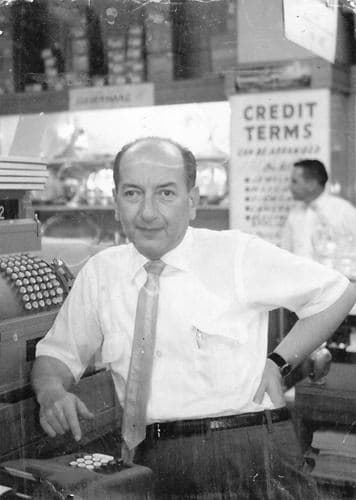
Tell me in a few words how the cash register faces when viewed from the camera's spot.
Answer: facing the viewer and to the right of the viewer

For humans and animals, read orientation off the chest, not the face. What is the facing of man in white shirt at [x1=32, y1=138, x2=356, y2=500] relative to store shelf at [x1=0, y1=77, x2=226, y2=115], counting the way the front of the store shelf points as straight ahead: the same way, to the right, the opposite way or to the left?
the same way

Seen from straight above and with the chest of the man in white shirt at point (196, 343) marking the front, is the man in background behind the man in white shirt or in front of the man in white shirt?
behind

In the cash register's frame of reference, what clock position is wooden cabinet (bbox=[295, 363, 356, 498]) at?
The wooden cabinet is roughly at 10 o'clock from the cash register.

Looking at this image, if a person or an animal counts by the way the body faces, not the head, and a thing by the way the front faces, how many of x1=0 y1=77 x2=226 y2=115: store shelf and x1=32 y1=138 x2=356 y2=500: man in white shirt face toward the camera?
2

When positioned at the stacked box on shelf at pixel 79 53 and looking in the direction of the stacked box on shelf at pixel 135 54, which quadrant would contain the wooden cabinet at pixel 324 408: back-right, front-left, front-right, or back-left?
front-right

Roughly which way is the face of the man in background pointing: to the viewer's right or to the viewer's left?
to the viewer's left

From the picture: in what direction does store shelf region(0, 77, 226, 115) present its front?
toward the camera

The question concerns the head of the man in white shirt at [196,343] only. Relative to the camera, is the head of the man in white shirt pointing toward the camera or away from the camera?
toward the camera

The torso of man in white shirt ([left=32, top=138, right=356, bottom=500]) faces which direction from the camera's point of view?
toward the camera
